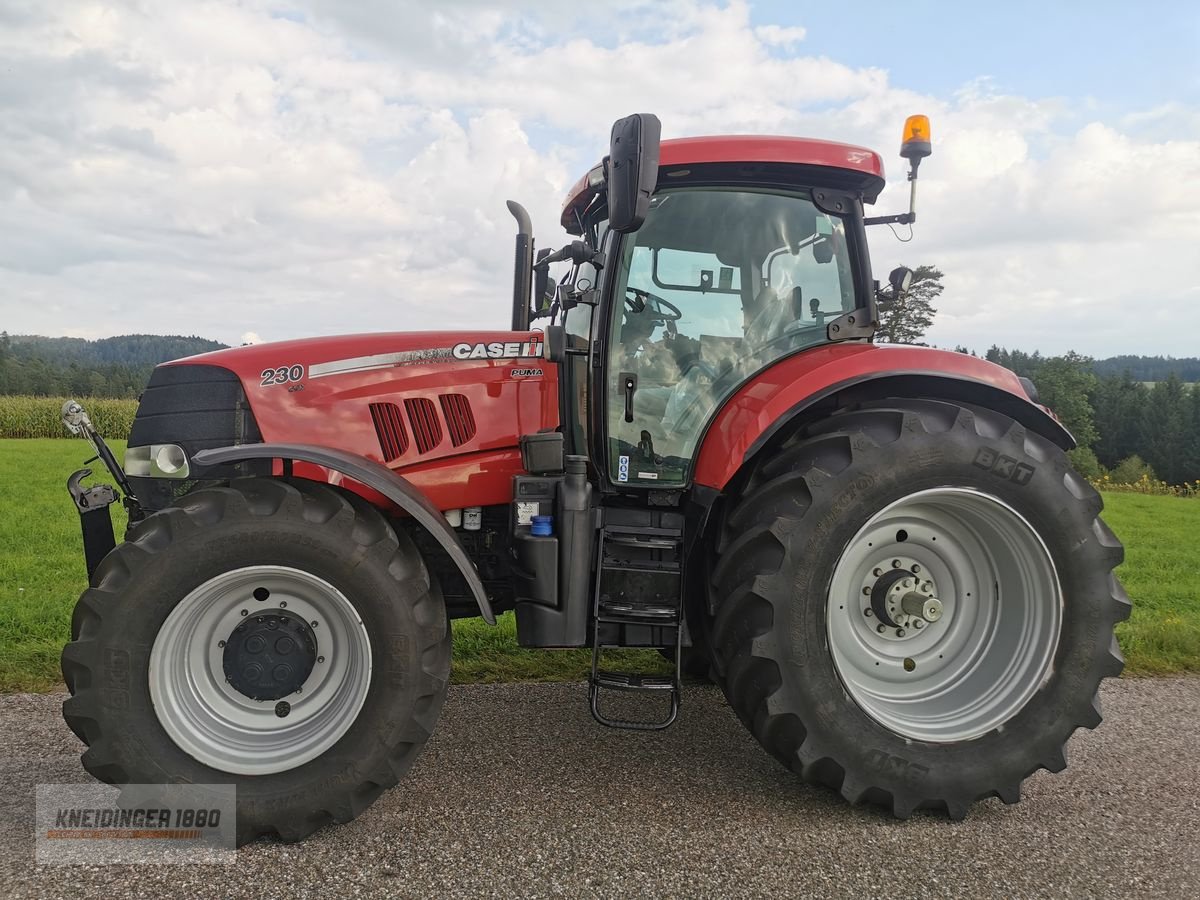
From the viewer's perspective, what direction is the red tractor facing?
to the viewer's left
